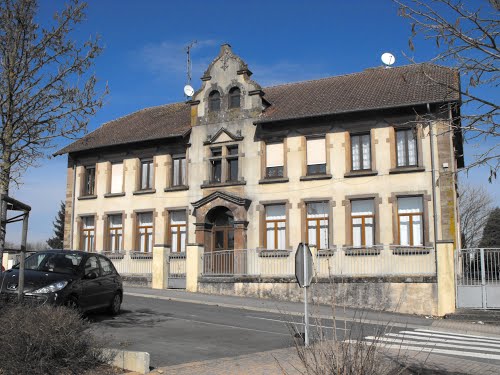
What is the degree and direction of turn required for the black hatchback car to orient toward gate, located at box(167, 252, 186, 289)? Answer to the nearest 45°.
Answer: approximately 135° to its right

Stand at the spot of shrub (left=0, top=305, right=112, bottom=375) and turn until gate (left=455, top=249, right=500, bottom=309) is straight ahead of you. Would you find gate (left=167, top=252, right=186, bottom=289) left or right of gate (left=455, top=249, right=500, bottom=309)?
left

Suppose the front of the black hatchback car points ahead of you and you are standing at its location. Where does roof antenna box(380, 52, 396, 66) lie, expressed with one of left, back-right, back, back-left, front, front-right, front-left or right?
back

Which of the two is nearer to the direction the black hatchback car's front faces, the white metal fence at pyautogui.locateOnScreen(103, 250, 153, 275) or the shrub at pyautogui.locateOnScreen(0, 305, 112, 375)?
the shrub

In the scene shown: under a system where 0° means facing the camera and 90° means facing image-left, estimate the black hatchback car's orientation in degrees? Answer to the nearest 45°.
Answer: approximately 45°

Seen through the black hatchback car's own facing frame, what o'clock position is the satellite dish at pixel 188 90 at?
The satellite dish is roughly at 5 o'clock from the black hatchback car.

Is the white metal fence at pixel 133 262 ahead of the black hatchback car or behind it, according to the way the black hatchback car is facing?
behind

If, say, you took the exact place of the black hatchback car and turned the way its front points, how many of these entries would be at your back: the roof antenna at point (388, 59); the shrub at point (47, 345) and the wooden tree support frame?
1

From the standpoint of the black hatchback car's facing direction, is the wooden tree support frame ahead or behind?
ahead

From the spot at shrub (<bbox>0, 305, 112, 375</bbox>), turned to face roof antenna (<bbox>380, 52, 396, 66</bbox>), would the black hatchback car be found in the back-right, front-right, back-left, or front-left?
front-left

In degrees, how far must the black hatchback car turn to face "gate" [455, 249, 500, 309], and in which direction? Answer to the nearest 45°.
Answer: approximately 135° to its left

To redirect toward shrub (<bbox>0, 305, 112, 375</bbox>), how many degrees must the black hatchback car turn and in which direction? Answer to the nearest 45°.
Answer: approximately 45° to its left

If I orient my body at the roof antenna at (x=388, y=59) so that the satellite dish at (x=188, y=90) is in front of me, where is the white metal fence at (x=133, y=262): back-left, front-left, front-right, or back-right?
front-left
